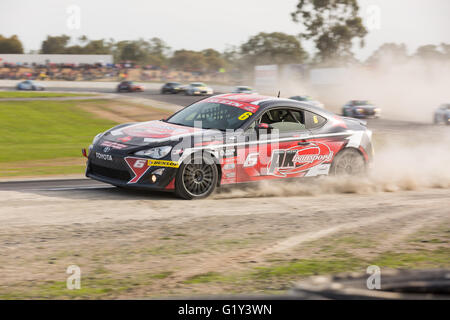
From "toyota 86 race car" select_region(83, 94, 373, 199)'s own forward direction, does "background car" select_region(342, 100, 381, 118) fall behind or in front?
behind

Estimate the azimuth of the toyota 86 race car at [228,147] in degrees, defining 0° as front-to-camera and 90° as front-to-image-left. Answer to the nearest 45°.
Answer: approximately 45°

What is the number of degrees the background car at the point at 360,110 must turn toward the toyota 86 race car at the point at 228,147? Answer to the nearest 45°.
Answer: approximately 45° to its right
